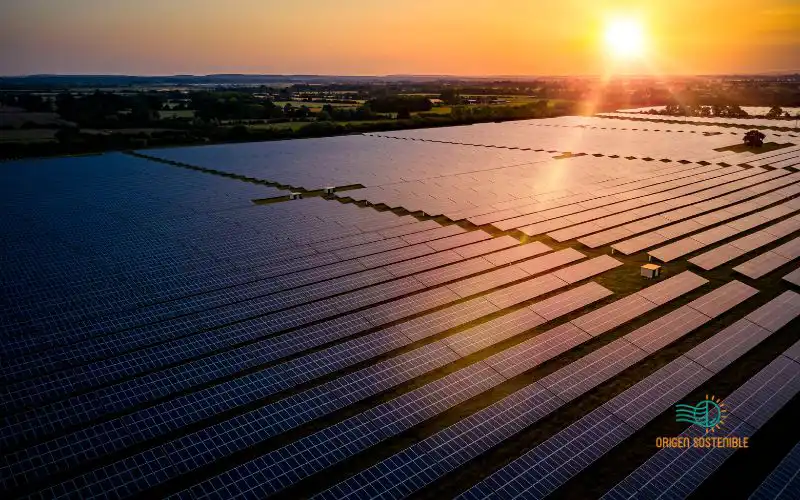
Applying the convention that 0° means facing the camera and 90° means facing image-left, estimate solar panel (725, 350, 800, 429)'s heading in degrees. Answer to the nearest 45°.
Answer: approximately 315°

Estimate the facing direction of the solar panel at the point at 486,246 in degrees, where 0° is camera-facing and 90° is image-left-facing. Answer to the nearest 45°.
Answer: approximately 315°

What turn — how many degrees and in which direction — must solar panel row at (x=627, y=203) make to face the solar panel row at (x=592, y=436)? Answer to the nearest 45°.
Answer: approximately 45° to its right

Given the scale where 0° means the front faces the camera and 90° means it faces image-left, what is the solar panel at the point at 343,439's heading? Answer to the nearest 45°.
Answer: approximately 315°

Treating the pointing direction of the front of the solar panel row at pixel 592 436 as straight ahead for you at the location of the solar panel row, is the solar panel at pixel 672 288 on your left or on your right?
on your left

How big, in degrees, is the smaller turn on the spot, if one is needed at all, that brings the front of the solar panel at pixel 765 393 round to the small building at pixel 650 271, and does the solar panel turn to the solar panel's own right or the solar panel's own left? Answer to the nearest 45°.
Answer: approximately 180°

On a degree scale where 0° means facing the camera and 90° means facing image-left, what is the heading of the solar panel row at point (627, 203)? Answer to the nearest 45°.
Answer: approximately 315°
